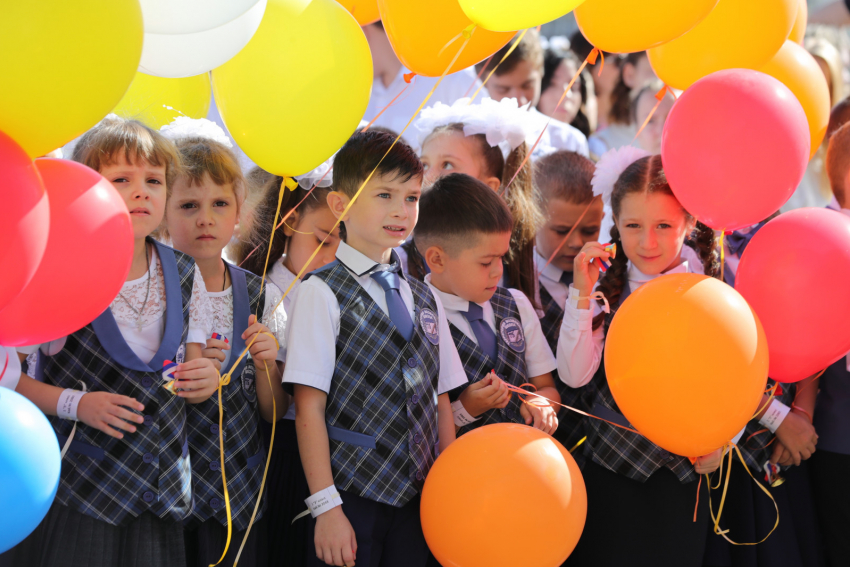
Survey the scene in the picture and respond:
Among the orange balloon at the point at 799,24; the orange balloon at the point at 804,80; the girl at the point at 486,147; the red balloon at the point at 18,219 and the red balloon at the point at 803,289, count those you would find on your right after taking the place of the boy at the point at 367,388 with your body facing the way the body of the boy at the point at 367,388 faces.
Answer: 1

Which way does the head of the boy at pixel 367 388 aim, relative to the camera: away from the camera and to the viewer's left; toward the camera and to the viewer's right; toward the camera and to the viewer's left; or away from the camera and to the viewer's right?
toward the camera and to the viewer's right

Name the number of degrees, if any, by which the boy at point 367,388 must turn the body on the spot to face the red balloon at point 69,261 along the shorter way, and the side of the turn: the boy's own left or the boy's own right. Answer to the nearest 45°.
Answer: approximately 90° to the boy's own right

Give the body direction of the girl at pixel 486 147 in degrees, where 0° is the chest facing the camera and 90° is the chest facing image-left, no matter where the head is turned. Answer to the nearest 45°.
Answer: approximately 45°

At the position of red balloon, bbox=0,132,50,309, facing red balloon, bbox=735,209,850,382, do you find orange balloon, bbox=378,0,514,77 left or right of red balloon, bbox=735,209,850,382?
left

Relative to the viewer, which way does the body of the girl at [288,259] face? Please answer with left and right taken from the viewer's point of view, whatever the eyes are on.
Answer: facing the viewer and to the right of the viewer

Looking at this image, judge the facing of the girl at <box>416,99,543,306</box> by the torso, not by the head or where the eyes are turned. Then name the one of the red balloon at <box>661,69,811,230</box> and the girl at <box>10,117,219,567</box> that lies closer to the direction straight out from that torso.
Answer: the girl
